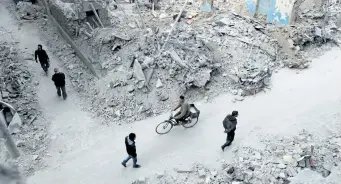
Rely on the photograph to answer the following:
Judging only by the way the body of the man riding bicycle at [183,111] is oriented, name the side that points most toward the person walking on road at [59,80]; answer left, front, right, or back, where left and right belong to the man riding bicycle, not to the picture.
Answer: front

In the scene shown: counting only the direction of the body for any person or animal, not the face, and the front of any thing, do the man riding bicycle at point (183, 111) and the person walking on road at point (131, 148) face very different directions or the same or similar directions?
very different directions

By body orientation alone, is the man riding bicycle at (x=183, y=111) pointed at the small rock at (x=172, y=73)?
no

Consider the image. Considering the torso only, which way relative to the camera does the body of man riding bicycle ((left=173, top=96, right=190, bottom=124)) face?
to the viewer's left

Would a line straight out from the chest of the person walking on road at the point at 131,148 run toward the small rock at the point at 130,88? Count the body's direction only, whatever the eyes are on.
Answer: no

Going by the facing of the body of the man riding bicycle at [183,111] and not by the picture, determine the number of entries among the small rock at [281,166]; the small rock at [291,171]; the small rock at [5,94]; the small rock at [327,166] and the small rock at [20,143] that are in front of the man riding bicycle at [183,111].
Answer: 2

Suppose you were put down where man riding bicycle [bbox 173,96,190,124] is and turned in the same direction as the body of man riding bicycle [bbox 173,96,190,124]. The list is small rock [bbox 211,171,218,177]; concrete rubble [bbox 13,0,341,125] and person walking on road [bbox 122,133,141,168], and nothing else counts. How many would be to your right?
1

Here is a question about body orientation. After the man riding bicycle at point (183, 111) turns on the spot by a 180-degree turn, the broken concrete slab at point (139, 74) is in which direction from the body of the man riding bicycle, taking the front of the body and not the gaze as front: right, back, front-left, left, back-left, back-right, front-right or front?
back-left
